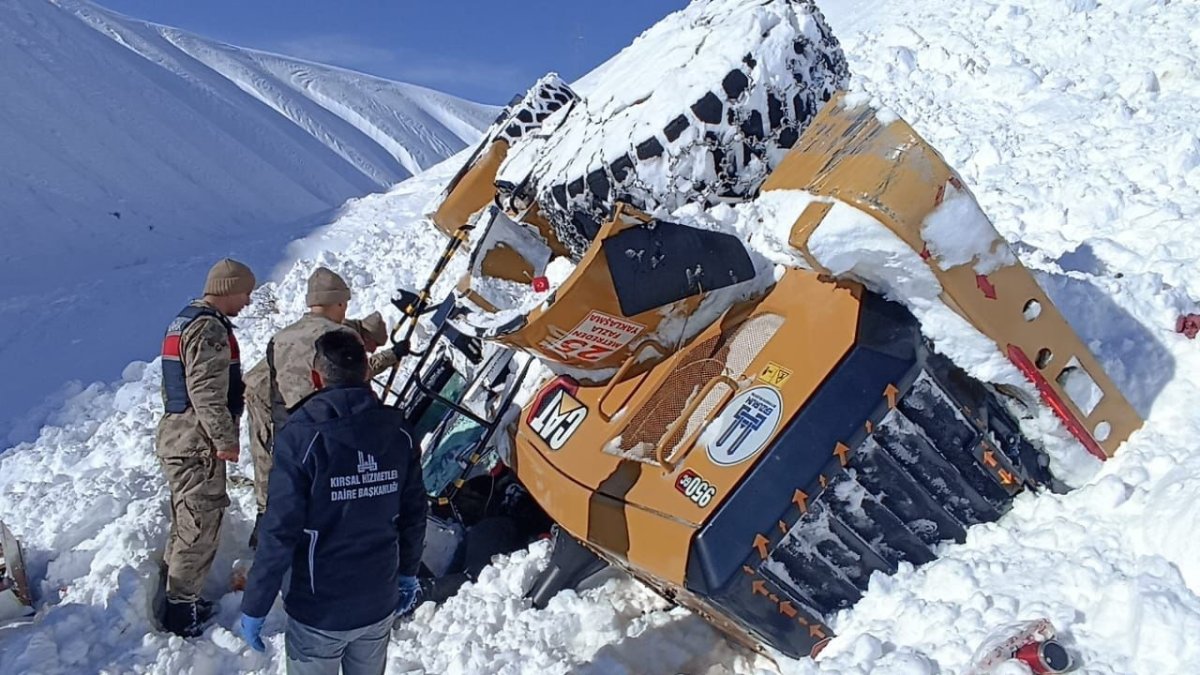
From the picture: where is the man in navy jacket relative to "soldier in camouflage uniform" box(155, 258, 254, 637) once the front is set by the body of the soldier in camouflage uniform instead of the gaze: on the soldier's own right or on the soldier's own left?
on the soldier's own right

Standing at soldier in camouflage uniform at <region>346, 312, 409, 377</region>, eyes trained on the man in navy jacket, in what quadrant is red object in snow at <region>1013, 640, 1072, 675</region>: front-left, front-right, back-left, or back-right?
front-left

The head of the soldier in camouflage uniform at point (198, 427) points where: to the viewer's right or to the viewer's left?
to the viewer's right

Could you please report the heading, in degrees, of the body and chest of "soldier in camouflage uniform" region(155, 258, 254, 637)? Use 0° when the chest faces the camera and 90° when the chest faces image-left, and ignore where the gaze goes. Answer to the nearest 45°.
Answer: approximately 270°

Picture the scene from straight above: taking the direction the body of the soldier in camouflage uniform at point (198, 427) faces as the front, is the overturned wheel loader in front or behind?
in front

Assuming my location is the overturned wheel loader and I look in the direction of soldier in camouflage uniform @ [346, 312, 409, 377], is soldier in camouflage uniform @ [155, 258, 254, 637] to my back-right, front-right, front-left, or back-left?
front-left

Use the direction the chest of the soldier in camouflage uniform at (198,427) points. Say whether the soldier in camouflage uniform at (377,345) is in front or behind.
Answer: in front

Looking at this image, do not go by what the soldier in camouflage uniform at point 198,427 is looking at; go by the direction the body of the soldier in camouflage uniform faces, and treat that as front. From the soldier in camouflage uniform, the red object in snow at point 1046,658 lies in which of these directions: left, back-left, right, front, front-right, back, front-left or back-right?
front-right

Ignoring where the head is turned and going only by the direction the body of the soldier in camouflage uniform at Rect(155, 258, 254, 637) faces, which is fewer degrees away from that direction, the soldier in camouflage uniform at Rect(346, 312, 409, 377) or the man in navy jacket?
the soldier in camouflage uniform

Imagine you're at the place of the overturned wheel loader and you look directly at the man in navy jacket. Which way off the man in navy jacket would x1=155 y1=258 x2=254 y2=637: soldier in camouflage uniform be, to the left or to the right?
right

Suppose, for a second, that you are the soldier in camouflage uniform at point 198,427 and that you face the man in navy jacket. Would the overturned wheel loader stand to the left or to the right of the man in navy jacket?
left
